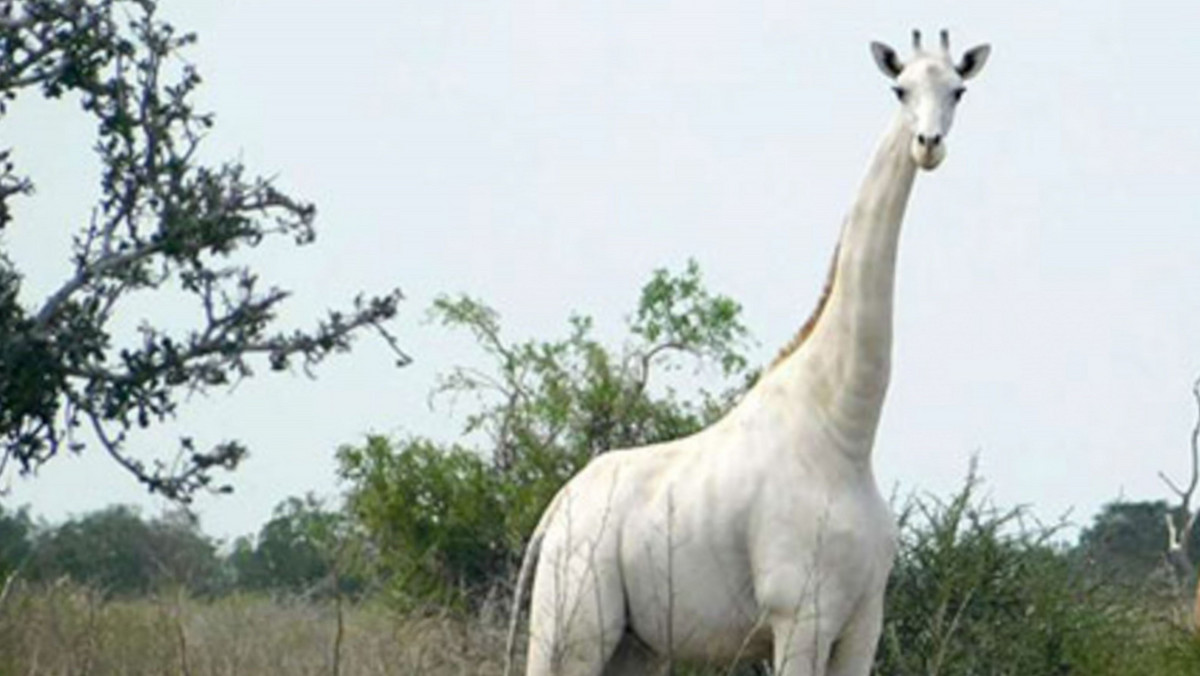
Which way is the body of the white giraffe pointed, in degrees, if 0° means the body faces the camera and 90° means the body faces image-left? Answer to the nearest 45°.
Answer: approximately 315°

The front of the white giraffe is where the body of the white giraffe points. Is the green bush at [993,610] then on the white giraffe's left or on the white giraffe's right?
on the white giraffe's left
